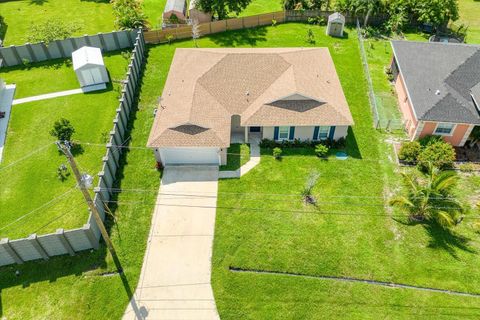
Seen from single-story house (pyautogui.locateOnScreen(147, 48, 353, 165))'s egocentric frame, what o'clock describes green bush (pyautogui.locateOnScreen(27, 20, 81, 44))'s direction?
The green bush is roughly at 4 o'clock from the single-story house.

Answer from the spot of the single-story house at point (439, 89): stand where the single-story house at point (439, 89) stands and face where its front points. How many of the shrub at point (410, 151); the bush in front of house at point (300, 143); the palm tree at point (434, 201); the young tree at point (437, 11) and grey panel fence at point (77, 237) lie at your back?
1

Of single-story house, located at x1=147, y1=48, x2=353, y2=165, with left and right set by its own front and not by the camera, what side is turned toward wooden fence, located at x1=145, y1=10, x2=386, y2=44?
back

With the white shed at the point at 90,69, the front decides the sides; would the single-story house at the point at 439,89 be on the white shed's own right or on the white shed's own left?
on the white shed's own left

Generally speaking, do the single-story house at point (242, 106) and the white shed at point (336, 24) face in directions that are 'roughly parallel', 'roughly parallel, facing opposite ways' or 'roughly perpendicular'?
roughly parallel

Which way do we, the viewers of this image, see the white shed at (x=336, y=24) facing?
facing the viewer

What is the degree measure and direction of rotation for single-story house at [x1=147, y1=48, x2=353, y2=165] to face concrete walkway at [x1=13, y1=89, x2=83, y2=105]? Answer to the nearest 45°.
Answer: approximately 90° to its right

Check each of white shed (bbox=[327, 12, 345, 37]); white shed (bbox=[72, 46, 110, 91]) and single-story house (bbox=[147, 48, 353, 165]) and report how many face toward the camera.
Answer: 3

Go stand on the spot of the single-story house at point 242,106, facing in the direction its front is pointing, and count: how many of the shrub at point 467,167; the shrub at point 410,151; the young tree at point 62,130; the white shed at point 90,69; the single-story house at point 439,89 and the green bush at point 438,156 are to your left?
4

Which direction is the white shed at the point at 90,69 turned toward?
toward the camera

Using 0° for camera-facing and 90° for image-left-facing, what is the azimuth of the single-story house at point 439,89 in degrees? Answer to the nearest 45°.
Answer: approximately 0°

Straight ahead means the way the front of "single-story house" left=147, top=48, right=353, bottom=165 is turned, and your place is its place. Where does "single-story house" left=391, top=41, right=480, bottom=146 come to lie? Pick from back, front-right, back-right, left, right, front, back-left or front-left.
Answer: left

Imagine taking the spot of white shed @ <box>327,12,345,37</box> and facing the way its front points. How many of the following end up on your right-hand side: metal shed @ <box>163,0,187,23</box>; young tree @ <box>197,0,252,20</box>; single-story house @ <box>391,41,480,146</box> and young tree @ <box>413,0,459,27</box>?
2

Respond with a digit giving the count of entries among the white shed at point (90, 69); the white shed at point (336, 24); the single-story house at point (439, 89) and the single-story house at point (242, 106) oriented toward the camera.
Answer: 4

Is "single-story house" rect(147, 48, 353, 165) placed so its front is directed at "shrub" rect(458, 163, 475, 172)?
no

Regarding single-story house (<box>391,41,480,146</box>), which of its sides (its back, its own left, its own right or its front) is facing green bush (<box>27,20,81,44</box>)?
right

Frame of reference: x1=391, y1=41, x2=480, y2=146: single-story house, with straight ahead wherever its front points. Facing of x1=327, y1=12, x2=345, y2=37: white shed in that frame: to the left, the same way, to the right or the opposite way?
the same way

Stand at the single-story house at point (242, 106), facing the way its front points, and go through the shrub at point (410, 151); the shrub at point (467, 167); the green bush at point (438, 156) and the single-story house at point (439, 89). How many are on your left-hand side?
4

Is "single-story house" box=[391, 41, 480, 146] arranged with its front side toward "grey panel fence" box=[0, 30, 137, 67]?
no
